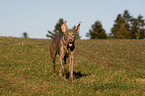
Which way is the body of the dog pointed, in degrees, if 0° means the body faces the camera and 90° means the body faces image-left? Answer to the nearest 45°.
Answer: approximately 315°
